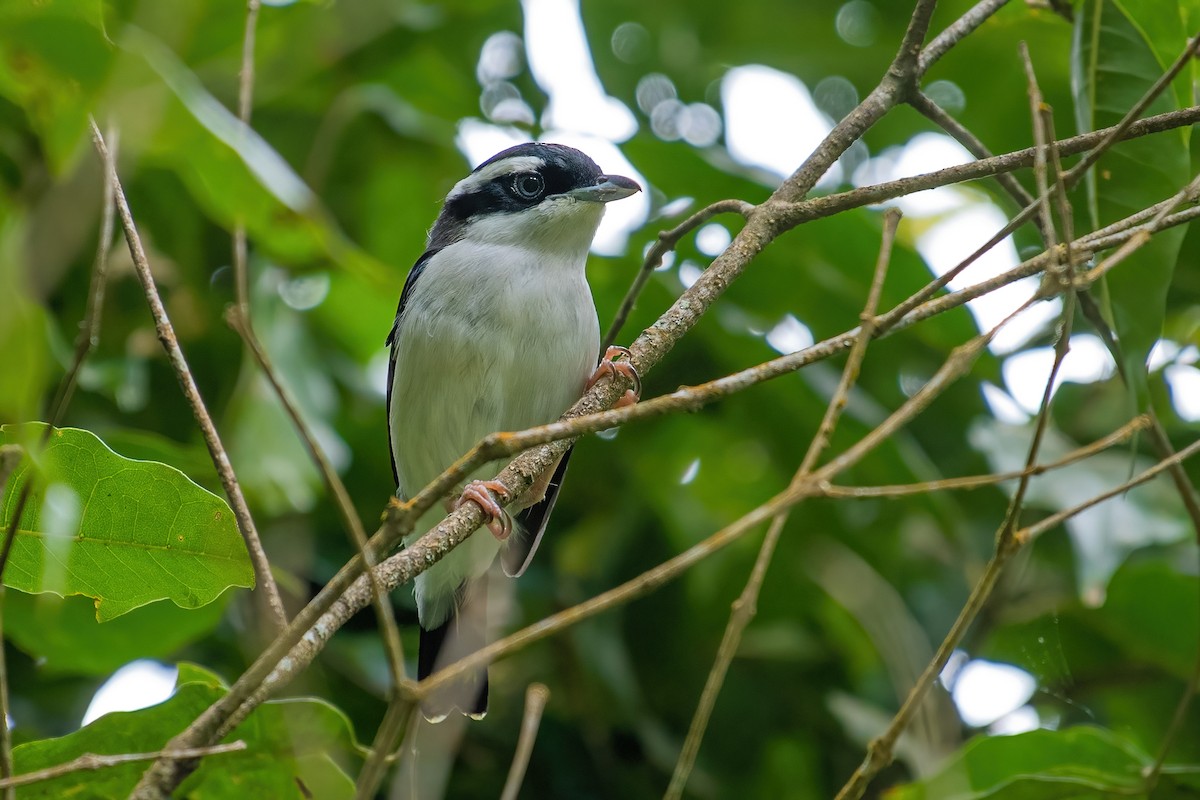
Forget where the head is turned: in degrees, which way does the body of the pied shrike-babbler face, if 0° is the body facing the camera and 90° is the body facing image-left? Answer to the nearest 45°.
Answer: approximately 315°

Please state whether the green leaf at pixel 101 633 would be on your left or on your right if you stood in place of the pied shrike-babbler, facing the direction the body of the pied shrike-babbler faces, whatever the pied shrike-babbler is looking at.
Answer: on your right

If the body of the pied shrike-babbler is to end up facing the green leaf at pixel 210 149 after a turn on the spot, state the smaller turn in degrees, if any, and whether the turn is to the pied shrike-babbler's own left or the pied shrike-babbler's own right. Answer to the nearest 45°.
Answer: approximately 45° to the pied shrike-babbler's own right

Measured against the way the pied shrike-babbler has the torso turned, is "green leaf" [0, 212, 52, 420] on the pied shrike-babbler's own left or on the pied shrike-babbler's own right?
on the pied shrike-babbler's own right

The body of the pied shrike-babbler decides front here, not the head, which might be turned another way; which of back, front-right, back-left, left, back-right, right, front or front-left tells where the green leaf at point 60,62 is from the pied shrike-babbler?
front-right
